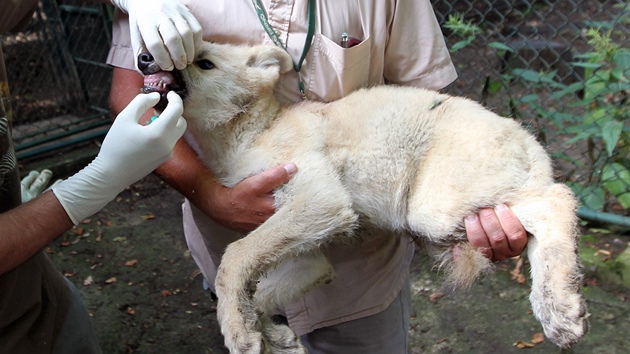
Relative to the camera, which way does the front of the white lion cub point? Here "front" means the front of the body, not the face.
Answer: to the viewer's left

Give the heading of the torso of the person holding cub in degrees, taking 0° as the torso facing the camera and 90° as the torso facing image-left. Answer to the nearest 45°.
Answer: approximately 0°

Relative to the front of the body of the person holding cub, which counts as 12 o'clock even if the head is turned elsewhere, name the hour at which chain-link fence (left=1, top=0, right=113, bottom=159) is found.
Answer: The chain-link fence is roughly at 5 o'clock from the person holding cub.
